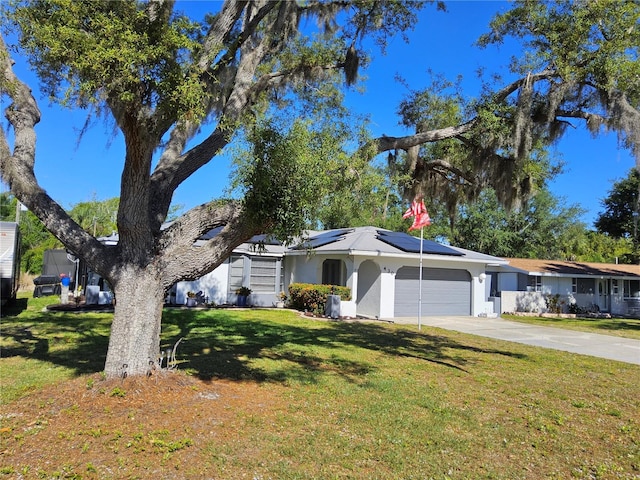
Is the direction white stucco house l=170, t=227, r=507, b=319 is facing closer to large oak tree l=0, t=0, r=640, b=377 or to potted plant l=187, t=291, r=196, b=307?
the large oak tree

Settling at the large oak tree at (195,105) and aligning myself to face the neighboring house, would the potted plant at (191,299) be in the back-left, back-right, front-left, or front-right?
front-left

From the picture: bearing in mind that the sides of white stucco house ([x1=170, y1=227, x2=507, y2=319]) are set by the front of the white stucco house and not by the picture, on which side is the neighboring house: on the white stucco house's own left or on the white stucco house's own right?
on the white stucco house's own left

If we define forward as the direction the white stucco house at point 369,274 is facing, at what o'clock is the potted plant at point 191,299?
The potted plant is roughly at 4 o'clock from the white stucco house.

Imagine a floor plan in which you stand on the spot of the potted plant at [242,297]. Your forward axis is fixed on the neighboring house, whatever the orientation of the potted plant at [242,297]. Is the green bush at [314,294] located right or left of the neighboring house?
right

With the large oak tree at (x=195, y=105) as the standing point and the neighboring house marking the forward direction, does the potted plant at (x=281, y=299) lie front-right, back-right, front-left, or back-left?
front-left

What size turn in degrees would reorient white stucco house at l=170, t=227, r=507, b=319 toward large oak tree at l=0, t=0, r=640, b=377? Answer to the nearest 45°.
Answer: approximately 45° to its right
